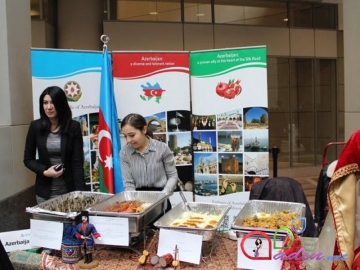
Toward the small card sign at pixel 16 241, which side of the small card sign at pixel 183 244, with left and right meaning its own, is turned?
right

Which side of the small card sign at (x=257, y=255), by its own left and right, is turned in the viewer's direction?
front

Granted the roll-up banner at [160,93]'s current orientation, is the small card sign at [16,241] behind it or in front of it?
in front

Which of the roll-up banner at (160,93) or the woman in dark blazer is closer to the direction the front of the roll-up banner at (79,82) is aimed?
the woman in dark blazer

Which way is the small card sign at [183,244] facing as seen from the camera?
toward the camera

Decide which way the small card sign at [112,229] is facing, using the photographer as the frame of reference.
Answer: facing the viewer

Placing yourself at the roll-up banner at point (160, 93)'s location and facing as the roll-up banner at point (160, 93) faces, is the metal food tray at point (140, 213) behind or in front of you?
in front

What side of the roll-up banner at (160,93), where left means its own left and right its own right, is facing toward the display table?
front

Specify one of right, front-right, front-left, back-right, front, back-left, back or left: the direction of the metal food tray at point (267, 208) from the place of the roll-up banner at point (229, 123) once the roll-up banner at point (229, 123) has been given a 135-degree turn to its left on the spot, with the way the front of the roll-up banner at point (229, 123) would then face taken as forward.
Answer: back-right

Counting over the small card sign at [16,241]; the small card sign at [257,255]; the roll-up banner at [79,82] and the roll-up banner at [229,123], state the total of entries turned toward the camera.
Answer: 4

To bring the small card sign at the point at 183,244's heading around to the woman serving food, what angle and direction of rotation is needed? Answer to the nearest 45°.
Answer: approximately 180°

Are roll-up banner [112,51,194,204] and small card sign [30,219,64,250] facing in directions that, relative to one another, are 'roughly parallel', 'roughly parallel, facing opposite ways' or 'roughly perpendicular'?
roughly parallel

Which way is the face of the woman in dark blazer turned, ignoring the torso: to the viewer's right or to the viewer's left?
to the viewer's right

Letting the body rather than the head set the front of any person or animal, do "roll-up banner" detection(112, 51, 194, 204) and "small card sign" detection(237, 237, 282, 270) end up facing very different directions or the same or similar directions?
same or similar directions

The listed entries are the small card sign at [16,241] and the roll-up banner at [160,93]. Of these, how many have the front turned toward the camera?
2
